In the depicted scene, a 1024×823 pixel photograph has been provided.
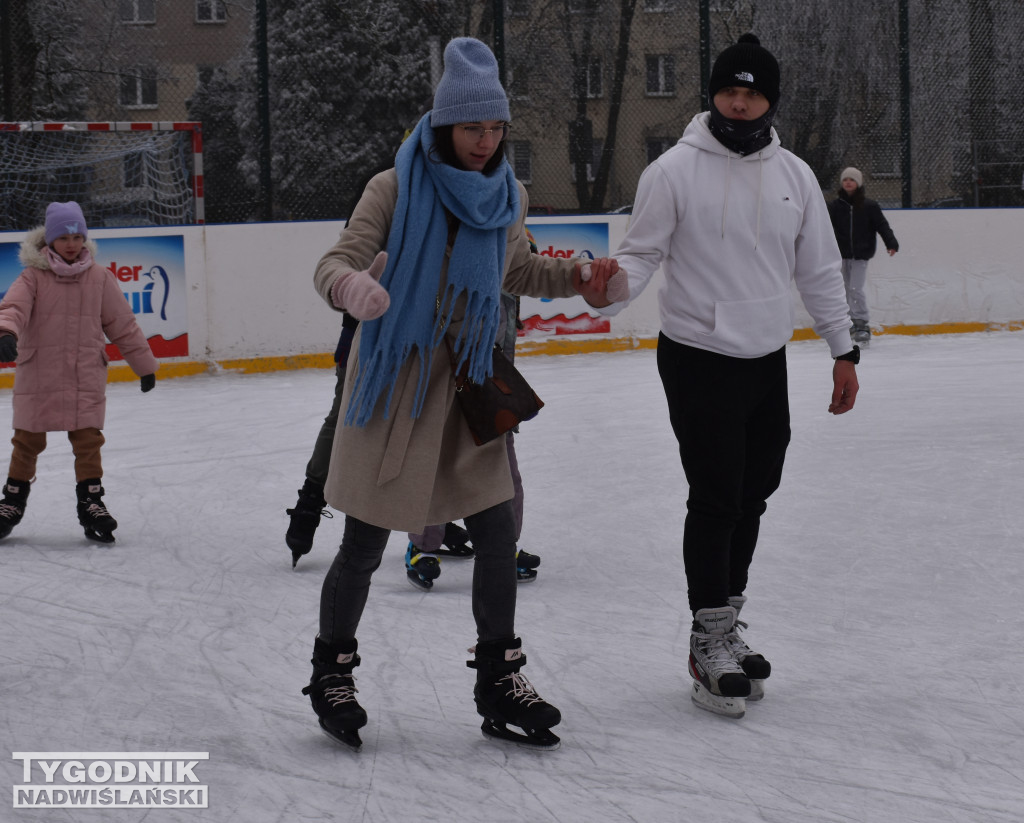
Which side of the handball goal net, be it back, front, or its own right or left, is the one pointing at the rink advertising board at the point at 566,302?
left

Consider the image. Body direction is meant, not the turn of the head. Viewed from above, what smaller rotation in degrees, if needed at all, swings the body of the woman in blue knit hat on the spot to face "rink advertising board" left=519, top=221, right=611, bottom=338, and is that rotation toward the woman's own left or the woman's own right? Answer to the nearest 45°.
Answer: approximately 135° to the woman's own left

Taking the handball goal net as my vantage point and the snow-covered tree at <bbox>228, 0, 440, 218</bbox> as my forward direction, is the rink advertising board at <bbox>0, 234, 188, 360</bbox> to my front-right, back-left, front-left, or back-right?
back-right

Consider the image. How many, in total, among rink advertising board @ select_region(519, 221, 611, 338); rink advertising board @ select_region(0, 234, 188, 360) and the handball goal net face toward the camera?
3

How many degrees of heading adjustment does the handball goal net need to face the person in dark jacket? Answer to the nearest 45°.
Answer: approximately 90° to its left

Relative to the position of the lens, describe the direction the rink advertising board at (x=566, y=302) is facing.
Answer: facing the viewer

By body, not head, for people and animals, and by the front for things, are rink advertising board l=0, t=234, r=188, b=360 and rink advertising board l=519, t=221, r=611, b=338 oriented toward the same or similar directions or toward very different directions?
same or similar directions

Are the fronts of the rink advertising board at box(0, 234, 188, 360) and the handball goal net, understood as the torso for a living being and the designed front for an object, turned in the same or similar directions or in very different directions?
same or similar directions

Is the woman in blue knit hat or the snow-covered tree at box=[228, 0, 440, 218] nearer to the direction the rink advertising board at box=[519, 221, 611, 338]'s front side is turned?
the woman in blue knit hat

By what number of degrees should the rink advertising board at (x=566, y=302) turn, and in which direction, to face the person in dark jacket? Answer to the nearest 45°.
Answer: approximately 90° to its left

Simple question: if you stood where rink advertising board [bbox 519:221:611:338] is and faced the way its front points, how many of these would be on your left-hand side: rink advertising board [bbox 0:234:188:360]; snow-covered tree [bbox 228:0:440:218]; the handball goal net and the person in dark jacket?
1

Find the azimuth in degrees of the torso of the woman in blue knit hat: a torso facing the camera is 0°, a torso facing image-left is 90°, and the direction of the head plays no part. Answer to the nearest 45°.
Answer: approximately 315°

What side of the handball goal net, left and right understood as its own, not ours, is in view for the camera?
front

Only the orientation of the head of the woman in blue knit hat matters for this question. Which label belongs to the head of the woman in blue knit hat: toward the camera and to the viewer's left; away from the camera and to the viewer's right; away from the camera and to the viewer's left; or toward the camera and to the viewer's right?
toward the camera and to the viewer's right

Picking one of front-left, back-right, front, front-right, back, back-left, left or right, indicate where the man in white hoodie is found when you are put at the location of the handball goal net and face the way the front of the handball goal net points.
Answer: front

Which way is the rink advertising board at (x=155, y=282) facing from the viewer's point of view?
toward the camera

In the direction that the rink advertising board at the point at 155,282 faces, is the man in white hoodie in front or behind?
in front

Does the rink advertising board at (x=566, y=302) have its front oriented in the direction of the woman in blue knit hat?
yes
